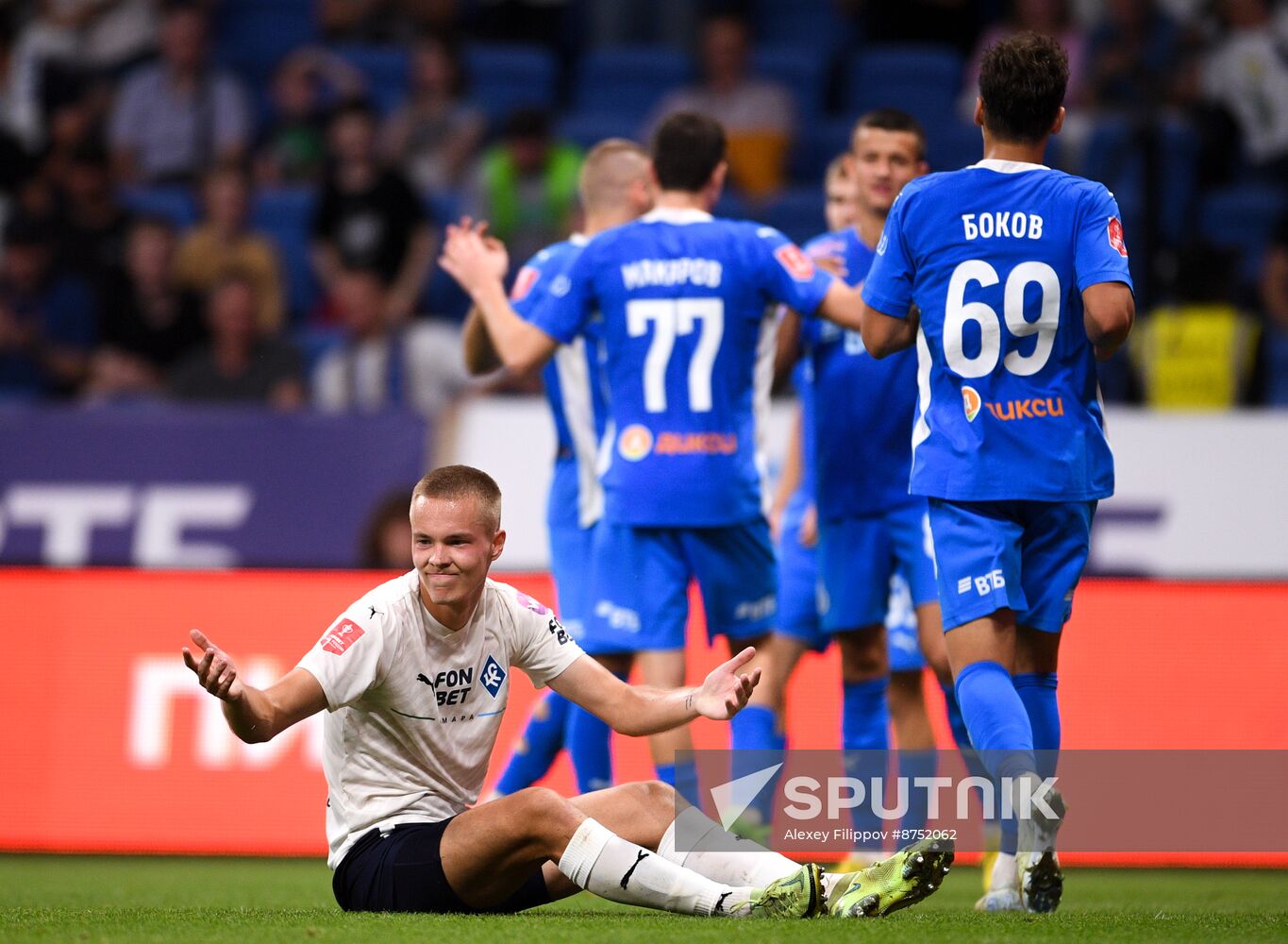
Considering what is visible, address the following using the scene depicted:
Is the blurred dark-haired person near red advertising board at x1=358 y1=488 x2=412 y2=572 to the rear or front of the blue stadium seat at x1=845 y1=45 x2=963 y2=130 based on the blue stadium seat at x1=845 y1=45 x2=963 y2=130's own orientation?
to the front

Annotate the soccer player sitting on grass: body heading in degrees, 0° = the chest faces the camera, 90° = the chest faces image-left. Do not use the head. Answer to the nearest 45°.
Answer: approximately 315°

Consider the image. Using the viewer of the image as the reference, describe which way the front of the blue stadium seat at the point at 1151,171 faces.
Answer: facing the viewer

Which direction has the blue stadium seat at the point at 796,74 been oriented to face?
toward the camera

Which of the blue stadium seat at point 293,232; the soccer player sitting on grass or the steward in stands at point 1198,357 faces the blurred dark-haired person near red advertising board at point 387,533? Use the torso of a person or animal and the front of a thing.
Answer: the blue stadium seat

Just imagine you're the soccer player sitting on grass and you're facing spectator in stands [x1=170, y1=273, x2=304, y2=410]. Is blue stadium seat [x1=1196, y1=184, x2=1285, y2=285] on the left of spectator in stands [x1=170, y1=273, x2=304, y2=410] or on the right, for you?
right

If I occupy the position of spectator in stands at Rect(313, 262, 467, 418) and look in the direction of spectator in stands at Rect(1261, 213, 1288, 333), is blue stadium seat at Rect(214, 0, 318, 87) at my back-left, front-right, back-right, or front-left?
back-left

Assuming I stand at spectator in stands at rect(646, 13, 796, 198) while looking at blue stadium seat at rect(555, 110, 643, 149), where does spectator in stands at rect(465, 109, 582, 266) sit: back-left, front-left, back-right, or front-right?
front-left

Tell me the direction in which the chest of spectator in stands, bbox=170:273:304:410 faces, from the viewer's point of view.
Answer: toward the camera
